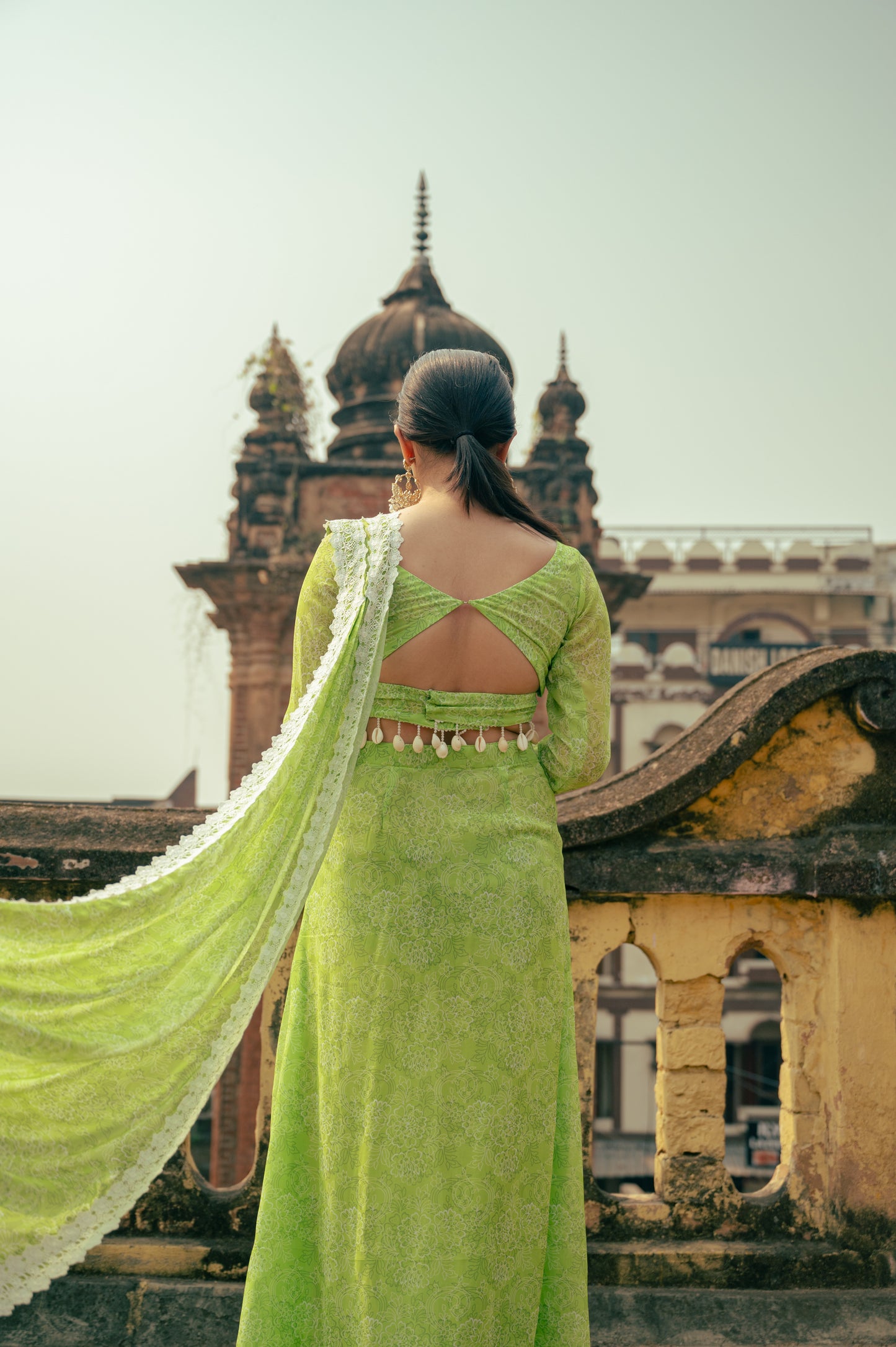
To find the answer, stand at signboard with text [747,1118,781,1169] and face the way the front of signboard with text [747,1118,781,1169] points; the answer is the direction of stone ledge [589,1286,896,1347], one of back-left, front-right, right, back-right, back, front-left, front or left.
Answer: front

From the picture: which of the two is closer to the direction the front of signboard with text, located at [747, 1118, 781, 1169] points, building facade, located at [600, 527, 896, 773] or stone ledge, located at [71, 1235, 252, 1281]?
the stone ledge

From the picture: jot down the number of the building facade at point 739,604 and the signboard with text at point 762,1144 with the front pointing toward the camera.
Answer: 2

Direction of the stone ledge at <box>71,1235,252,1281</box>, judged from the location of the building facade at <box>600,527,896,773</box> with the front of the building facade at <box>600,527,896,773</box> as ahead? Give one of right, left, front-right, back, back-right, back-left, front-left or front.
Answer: front

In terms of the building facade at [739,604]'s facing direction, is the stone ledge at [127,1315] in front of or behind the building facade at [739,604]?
in front

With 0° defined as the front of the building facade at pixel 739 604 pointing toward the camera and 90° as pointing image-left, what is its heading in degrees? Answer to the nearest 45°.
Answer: approximately 0°

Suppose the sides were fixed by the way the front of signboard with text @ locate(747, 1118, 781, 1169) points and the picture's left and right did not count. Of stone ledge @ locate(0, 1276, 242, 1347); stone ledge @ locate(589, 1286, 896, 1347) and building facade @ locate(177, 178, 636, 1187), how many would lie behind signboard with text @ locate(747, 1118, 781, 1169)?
0

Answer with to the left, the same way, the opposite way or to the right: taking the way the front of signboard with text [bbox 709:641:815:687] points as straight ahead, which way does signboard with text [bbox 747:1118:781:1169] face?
the same way

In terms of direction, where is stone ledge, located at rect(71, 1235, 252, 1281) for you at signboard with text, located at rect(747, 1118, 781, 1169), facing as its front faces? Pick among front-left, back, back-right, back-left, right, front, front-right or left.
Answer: front

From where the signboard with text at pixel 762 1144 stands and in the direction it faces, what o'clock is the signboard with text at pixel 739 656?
the signboard with text at pixel 739 656 is roughly at 6 o'clock from the signboard with text at pixel 762 1144.

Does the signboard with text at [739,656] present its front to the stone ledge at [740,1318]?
yes

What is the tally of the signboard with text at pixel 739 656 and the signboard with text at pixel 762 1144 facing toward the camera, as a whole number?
2

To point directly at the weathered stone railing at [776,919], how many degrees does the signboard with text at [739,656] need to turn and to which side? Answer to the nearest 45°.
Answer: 0° — it already faces it

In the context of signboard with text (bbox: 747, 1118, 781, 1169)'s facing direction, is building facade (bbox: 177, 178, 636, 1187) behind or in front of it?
in front

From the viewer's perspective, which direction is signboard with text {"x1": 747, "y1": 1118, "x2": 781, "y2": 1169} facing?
toward the camera

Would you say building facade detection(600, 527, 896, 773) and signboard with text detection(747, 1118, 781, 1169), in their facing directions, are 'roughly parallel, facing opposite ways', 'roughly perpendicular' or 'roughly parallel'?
roughly parallel

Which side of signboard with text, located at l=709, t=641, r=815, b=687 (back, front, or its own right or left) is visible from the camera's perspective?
front

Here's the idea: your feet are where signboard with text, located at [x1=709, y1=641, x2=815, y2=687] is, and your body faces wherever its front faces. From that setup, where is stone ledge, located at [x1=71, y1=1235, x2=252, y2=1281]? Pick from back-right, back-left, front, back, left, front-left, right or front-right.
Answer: front
